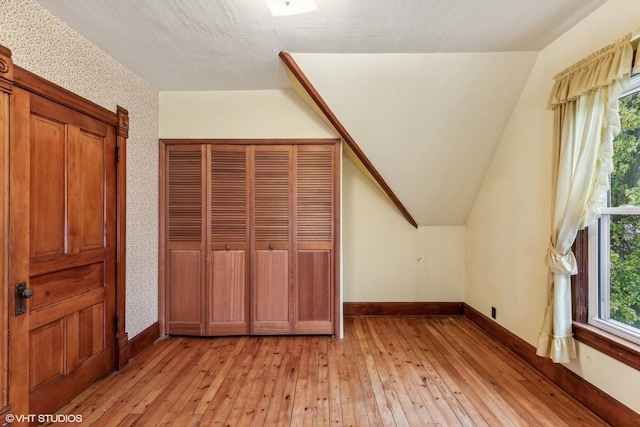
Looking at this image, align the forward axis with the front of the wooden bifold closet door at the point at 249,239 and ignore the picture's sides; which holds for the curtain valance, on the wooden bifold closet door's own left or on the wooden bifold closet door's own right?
on the wooden bifold closet door's own left

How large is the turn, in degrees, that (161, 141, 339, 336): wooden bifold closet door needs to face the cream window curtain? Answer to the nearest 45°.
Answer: approximately 45° to its left

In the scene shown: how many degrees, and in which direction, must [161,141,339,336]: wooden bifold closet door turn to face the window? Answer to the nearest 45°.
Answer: approximately 45° to its left

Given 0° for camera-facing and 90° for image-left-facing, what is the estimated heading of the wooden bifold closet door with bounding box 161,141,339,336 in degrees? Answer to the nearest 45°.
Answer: approximately 0°
